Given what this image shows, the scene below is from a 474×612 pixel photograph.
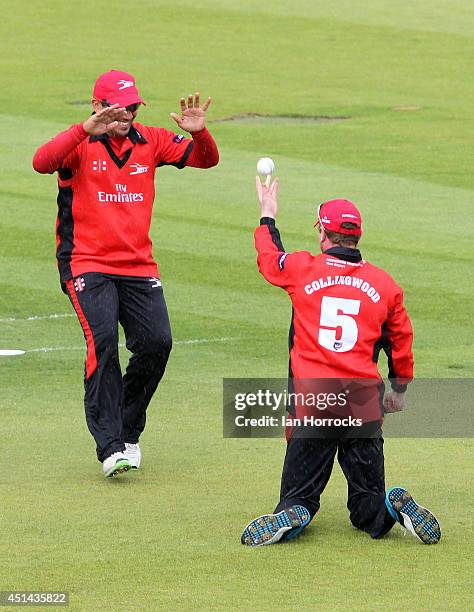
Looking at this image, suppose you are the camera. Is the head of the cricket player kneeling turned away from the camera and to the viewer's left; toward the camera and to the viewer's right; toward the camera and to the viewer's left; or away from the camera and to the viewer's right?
away from the camera and to the viewer's left

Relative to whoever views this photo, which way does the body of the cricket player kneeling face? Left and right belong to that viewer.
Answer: facing away from the viewer

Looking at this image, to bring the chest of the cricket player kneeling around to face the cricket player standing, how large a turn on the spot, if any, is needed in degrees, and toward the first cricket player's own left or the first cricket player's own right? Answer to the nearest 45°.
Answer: approximately 45° to the first cricket player's own left
